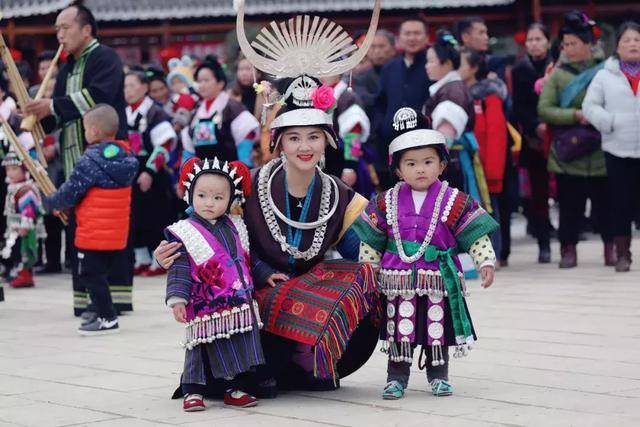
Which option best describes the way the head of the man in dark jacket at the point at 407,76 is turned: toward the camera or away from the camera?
toward the camera

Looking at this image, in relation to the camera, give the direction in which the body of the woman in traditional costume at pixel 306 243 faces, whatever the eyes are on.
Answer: toward the camera

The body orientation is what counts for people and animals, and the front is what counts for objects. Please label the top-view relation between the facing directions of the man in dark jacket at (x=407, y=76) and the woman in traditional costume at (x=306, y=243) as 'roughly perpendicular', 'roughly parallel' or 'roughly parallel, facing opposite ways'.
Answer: roughly parallel

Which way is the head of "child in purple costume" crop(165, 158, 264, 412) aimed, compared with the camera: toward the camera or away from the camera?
toward the camera

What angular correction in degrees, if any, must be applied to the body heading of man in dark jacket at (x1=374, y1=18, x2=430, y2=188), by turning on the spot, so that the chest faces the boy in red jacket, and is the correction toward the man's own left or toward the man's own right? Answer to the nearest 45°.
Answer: approximately 45° to the man's own right

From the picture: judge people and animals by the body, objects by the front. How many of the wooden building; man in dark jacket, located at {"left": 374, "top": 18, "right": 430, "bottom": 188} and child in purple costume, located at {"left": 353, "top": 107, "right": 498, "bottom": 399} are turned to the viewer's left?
0

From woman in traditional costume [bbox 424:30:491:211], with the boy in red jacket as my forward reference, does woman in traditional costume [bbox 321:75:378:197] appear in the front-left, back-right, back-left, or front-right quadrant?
front-right

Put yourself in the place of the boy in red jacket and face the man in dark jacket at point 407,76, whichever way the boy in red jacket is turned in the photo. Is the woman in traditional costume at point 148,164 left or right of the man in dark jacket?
left

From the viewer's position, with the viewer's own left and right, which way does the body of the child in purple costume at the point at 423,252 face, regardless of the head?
facing the viewer
